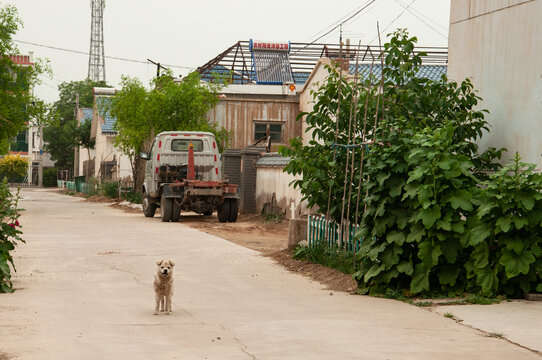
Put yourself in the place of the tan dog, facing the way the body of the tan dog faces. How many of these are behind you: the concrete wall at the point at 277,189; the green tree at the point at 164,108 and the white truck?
3

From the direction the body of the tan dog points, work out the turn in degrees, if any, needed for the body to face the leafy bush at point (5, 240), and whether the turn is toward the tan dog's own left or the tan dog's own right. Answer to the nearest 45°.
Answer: approximately 135° to the tan dog's own right

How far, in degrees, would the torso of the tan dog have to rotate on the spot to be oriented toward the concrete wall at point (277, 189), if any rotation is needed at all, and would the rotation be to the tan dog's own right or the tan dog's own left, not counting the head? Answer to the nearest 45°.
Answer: approximately 180°

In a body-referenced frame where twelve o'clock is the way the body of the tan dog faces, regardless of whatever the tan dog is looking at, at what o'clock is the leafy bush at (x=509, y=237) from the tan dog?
The leafy bush is roughly at 9 o'clock from the tan dog.

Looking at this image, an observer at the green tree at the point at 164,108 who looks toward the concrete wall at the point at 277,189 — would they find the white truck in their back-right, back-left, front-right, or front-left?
front-right

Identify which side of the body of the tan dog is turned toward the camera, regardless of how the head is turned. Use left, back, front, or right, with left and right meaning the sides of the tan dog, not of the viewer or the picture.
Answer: front
